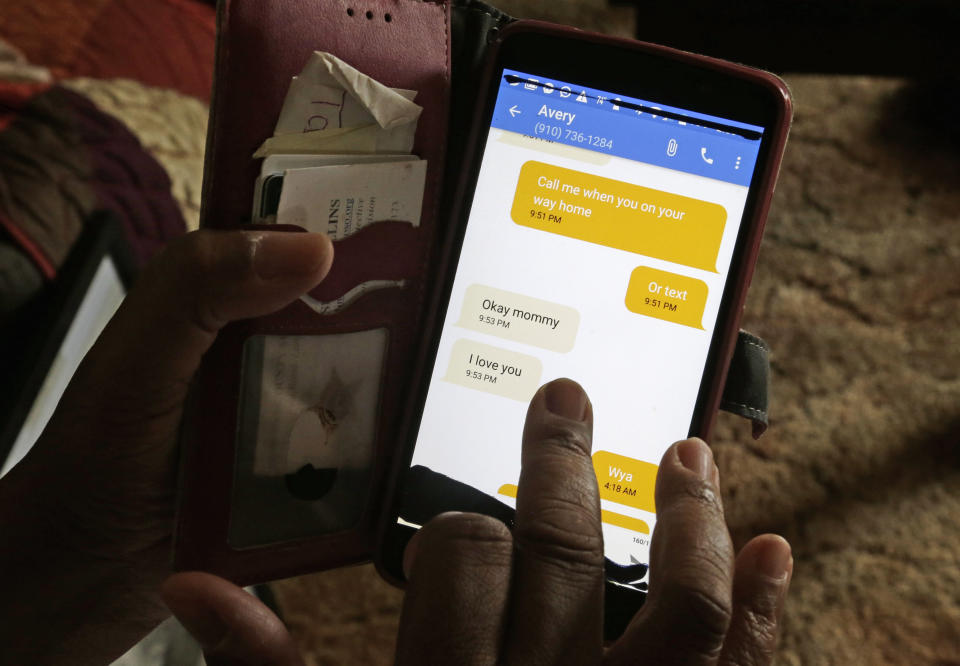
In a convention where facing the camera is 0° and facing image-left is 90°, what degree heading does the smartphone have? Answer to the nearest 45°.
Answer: approximately 0°

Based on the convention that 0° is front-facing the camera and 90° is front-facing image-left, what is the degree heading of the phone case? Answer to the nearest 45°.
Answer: approximately 0°
